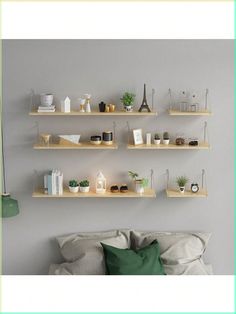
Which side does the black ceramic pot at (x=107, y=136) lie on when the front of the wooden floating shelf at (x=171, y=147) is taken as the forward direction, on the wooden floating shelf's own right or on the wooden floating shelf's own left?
on the wooden floating shelf's own right

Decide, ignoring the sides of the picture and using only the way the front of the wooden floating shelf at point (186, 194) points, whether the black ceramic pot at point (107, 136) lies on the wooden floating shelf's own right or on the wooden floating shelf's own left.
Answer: on the wooden floating shelf's own right

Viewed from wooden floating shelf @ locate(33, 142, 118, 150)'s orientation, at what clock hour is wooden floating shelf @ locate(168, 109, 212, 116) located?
wooden floating shelf @ locate(168, 109, 212, 116) is roughly at 9 o'clock from wooden floating shelf @ locate(33, 142, 118, 150).

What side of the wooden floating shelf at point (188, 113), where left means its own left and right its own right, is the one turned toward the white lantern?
right

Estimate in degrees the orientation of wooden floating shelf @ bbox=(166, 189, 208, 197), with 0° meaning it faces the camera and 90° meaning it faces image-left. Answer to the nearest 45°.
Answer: approximately 0°

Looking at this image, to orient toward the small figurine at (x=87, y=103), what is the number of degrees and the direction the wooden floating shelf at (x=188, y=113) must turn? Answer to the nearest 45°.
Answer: approximately 90° to its right

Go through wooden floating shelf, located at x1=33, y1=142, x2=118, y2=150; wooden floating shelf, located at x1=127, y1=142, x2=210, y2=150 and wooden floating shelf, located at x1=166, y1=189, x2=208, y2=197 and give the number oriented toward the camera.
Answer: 3

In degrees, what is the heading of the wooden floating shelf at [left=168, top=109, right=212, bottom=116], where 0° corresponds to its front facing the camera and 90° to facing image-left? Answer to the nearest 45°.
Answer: approximately 0°

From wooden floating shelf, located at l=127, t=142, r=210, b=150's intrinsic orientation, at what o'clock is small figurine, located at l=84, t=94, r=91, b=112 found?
The small figurine is roughly at 3 o'clock from the wooden floating shelf.

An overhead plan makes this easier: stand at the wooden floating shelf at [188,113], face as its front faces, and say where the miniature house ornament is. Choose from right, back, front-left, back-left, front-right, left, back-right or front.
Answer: right

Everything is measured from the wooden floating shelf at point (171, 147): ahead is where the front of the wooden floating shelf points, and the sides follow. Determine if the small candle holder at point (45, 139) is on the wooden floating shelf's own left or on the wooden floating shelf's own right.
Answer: on the wooden floating shelf's own right

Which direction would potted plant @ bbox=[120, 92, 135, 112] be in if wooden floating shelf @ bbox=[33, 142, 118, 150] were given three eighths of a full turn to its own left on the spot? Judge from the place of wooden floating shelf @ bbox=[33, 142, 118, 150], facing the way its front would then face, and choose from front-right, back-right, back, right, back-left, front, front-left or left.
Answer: front-right
